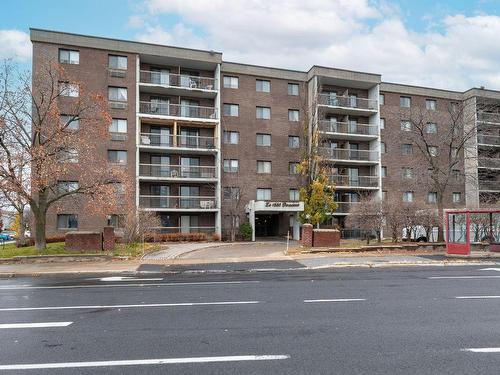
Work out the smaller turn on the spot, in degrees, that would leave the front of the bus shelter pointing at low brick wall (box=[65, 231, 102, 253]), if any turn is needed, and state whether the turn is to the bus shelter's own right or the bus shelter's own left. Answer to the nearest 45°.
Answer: approximately 45° to the bus shelter's own right

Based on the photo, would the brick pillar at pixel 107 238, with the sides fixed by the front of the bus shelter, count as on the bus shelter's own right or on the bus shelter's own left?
on the bus shelter's own right

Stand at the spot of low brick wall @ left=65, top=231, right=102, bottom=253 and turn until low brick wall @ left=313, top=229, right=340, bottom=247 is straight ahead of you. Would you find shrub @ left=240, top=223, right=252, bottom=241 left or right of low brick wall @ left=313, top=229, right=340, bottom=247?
left

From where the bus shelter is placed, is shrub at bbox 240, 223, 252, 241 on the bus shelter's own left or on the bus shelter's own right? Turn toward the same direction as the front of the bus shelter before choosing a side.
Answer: on the bus shelter's own right

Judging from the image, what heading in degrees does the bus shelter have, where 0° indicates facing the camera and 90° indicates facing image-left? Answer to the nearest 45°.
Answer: approximately 0°

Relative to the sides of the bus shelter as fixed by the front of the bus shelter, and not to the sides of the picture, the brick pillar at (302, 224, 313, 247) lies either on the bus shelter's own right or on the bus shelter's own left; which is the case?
on the bus shelter's own right

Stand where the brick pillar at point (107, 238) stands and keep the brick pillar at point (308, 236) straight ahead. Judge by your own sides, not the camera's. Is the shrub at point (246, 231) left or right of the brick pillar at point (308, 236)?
left

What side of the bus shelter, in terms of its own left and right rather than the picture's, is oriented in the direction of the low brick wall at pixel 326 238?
right
